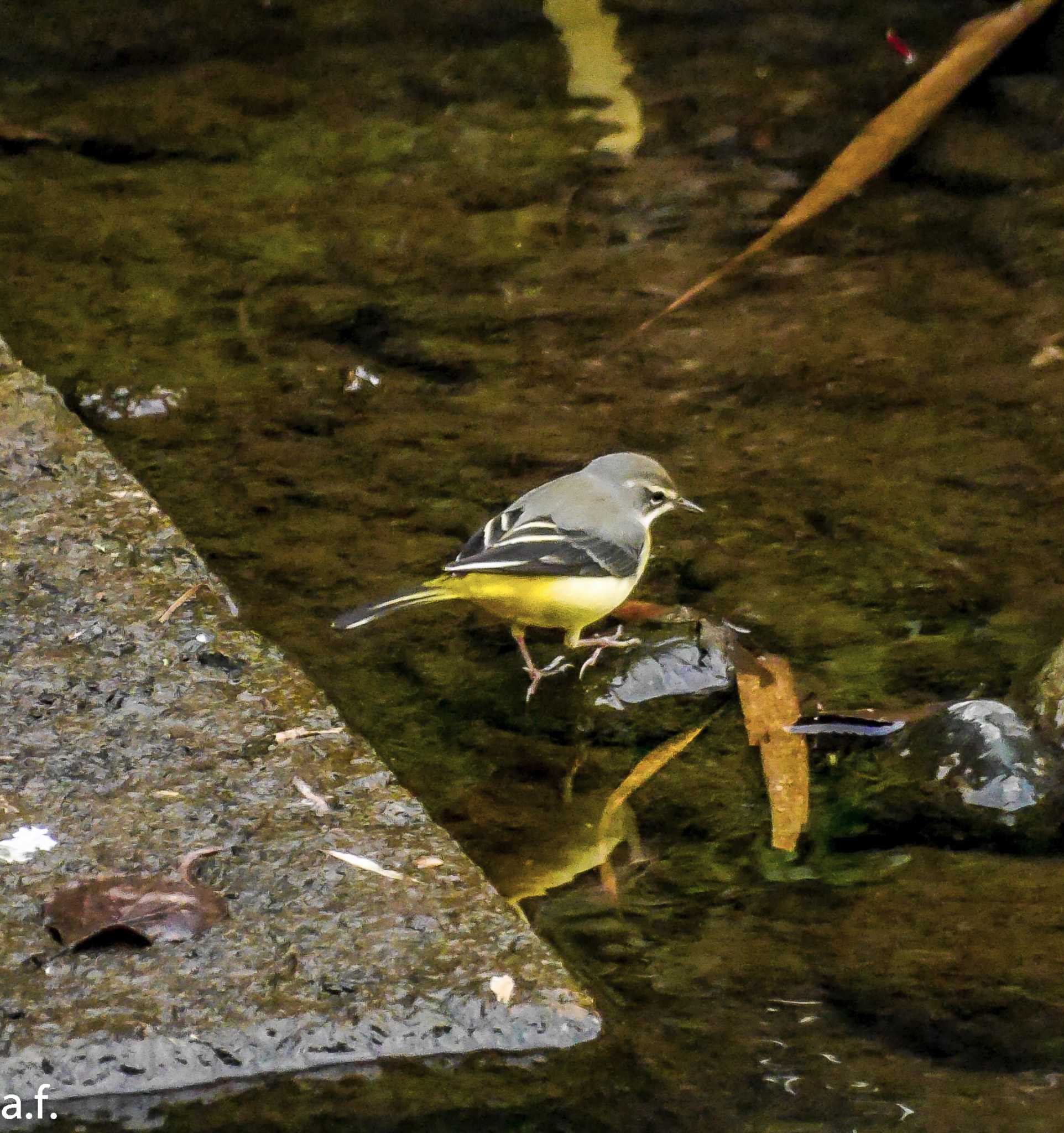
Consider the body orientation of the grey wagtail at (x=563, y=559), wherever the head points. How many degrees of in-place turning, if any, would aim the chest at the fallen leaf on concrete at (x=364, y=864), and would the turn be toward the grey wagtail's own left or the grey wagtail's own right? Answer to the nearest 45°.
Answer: approximately 90° to the grey wagtail's own right

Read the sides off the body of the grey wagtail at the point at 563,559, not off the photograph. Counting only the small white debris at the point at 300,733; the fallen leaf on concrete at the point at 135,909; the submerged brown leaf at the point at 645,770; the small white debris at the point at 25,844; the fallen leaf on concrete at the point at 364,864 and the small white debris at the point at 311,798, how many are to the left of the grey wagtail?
0

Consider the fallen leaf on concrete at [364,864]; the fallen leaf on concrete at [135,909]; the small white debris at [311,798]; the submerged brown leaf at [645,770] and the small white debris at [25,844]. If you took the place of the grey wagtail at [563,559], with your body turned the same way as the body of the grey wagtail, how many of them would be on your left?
0

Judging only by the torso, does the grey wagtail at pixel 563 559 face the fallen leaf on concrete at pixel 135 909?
no

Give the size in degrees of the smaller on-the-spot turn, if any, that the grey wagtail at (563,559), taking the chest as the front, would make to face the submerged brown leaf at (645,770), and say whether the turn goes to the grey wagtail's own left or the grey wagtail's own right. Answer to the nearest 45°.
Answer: approximately 90° to the grey wagtail's own right

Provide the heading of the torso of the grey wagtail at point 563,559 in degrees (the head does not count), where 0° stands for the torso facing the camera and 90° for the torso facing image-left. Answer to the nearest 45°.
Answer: approximately 270°

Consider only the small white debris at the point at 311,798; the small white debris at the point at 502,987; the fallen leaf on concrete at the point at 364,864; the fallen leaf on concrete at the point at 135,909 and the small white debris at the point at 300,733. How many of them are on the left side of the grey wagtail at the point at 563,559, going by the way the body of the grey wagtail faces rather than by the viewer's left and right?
0

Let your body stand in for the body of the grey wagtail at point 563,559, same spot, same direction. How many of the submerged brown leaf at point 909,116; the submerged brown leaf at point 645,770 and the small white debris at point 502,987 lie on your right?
2

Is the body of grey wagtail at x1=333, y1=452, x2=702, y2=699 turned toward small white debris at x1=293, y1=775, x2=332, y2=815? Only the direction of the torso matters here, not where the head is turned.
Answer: no

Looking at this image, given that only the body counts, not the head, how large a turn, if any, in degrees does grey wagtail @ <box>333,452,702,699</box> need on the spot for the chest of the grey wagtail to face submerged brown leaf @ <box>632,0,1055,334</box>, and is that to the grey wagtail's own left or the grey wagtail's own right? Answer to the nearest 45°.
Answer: approximately 45° to the grey wagtail's own left

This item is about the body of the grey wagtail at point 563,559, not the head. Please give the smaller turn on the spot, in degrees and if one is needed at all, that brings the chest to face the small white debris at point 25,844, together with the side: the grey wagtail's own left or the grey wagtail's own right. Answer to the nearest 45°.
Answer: approximately 135° to the grey wagtail's own right

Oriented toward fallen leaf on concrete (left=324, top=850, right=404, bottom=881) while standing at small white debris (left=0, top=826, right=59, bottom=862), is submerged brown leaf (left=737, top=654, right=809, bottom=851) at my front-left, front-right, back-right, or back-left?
front-left

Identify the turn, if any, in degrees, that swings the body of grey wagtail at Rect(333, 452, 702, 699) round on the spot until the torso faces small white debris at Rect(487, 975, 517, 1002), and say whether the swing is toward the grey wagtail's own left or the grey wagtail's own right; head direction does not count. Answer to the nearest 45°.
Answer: approximately 90° to the grey wagtail's own right

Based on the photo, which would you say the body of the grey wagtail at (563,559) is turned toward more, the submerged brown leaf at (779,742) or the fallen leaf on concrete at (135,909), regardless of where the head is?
the submerged brown leaf
